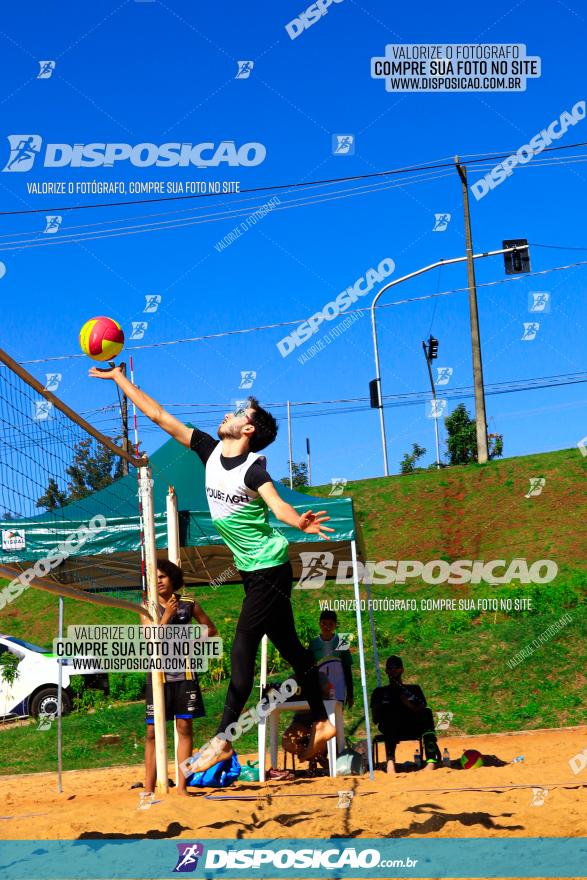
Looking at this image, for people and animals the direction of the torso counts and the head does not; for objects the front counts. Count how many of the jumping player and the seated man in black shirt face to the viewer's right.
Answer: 0

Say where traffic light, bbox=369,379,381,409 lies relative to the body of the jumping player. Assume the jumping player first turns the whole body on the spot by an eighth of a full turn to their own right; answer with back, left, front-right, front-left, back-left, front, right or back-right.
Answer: right

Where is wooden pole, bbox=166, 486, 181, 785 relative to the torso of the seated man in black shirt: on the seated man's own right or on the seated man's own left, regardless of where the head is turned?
on the seated man's own right

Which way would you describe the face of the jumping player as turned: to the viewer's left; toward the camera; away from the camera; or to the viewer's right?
to the viewer's left

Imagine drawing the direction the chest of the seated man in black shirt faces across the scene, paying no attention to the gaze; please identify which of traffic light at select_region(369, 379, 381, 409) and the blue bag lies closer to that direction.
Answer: the blue bag

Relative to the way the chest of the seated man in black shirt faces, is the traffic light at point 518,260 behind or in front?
behind

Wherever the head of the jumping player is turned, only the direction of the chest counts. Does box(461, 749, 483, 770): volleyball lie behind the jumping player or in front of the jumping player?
behind

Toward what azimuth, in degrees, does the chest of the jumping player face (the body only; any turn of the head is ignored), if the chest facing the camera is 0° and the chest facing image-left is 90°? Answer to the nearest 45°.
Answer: approximately 45°

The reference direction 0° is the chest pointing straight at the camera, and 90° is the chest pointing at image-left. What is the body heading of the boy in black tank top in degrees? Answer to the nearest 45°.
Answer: approximately 45°
